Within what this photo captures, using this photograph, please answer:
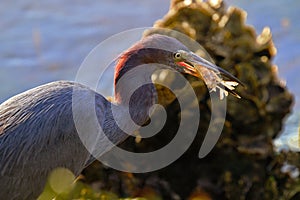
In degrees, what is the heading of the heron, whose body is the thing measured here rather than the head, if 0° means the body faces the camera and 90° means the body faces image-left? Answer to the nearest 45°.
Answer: approximately 270°
